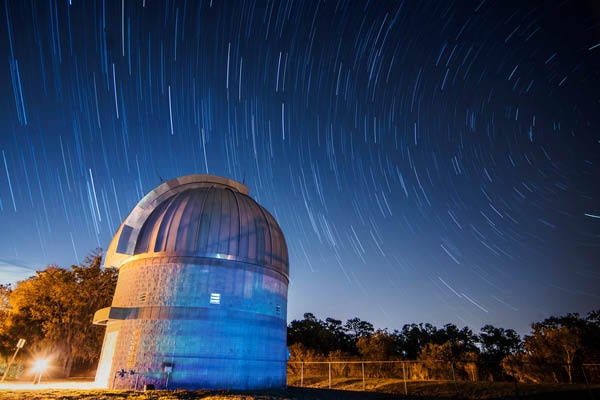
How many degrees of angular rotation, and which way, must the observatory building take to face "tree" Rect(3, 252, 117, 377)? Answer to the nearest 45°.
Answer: approximately 45° to its right

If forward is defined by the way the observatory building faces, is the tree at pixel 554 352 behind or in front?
behind

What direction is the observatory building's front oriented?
to the viewer's left

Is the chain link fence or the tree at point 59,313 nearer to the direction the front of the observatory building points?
the tree

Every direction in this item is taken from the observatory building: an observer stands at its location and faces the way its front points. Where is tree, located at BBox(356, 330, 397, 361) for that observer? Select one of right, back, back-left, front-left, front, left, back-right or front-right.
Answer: back-right
